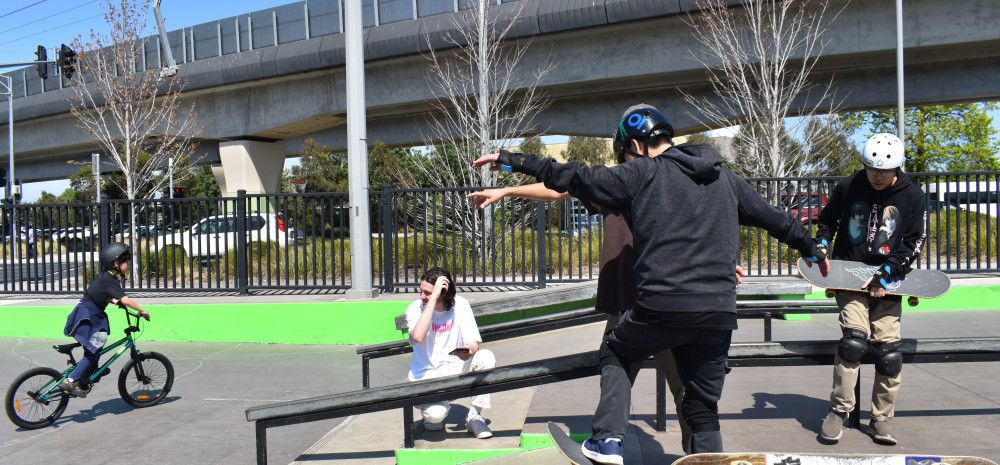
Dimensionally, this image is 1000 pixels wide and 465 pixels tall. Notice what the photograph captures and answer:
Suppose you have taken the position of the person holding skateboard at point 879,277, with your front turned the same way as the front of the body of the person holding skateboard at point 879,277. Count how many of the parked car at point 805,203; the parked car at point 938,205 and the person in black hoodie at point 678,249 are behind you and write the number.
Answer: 2

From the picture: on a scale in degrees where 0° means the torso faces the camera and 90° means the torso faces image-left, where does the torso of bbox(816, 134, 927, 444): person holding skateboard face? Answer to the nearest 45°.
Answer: approximately 0°

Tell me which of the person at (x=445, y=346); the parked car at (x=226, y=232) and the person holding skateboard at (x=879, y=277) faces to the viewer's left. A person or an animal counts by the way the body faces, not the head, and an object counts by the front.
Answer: the parked car

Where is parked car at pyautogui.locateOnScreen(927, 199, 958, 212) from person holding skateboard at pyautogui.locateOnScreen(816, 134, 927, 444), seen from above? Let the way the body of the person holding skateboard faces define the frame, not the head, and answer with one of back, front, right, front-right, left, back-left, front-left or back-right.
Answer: back

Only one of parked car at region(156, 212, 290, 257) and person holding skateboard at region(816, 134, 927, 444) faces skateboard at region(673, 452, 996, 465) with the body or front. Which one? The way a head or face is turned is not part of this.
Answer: the person holding skateboard

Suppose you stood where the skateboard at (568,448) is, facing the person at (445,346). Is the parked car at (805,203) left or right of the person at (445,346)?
right

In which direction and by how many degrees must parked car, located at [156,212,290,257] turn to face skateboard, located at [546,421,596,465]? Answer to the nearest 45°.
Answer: approximately 90° to its left

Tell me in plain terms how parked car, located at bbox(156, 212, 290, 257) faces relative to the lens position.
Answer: facing to the left of the viewer
